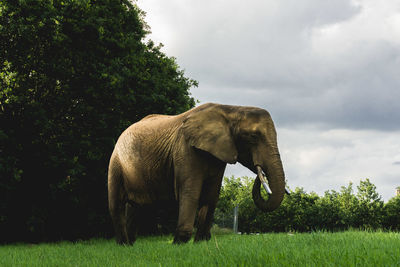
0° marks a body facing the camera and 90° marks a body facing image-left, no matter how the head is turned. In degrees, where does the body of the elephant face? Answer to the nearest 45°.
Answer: approximately 270°

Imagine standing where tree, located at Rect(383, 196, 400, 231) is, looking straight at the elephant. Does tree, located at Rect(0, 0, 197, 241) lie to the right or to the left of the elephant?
right

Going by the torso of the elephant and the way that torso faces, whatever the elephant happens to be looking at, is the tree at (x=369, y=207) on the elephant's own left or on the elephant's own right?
on the elephant's own left

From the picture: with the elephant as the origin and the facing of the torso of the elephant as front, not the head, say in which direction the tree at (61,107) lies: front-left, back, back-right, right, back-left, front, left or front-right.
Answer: back-left

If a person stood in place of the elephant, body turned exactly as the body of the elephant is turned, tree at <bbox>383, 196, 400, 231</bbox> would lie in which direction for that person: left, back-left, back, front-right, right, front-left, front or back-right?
front-left
